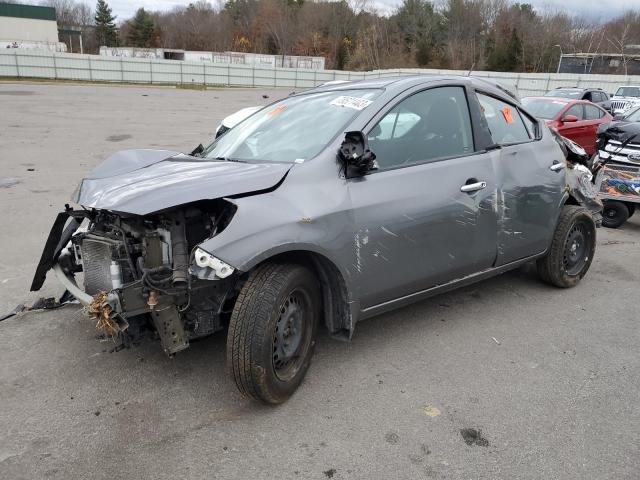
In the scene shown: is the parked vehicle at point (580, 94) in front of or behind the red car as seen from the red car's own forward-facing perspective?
behind

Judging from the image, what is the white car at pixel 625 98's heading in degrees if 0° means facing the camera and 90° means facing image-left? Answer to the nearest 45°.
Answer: approximately 45°

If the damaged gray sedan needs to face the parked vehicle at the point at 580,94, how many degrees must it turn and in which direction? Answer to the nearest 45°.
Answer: approximately 180°

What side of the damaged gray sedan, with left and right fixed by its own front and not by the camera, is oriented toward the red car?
back

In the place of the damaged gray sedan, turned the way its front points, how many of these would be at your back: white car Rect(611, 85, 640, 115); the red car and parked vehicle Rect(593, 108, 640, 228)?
3

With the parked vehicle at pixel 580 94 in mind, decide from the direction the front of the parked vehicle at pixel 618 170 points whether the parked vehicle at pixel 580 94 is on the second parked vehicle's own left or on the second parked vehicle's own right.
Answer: on the second parked vehicle's own right
